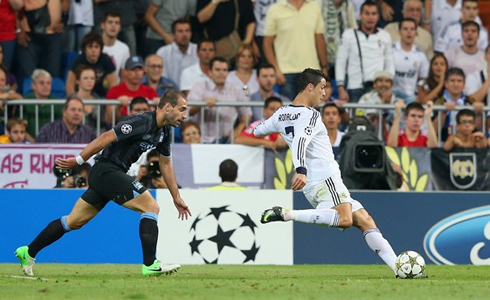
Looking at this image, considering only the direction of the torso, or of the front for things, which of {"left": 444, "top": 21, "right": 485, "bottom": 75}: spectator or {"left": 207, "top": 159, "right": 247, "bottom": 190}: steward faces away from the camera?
{"left": 207, "top": 159, "right": 247, "bottom": 190}: steward

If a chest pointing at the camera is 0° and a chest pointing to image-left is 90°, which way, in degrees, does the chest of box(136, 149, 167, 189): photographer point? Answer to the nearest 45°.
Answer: approximately 0°

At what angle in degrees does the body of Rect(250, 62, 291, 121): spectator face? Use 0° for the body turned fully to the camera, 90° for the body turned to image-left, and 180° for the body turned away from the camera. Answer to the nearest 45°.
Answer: approximately 0°

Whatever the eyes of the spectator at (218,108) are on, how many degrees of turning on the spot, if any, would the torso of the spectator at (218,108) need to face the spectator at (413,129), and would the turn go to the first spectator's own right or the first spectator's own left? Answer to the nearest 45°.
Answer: approximately 90° to the first spectator's own left

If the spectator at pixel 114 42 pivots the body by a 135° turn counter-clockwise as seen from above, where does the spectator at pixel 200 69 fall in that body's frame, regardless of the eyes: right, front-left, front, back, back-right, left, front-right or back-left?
front-right
